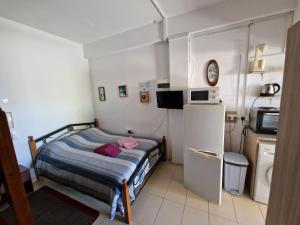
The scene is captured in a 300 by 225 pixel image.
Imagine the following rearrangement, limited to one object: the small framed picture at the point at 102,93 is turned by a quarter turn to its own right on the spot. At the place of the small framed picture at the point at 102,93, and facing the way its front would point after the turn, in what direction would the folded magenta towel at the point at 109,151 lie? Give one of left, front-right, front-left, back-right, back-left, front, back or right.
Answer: back-left

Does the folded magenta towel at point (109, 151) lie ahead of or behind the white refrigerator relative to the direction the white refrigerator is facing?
ahead

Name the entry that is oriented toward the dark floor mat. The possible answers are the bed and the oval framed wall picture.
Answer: the oval framed wall picture

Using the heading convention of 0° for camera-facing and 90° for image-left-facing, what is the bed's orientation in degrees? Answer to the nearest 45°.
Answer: approximately 315°

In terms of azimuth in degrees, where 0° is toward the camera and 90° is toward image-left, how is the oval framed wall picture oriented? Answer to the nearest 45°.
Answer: approximately 45°

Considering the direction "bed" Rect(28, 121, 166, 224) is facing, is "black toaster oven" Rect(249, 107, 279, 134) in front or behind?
in front

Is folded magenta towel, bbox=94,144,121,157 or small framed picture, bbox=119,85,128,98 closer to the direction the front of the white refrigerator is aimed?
the folded magenta towel

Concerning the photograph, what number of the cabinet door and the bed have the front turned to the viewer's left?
1

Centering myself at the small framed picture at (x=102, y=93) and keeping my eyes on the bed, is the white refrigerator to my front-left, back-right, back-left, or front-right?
front-left

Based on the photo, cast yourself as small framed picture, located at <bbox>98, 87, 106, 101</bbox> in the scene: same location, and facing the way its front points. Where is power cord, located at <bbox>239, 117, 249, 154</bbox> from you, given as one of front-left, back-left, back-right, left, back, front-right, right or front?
left

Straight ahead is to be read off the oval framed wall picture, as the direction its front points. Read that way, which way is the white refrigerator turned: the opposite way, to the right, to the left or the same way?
the same way

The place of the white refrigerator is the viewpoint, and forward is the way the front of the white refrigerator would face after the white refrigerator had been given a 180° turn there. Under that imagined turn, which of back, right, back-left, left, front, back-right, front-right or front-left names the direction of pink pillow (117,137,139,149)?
back-left
